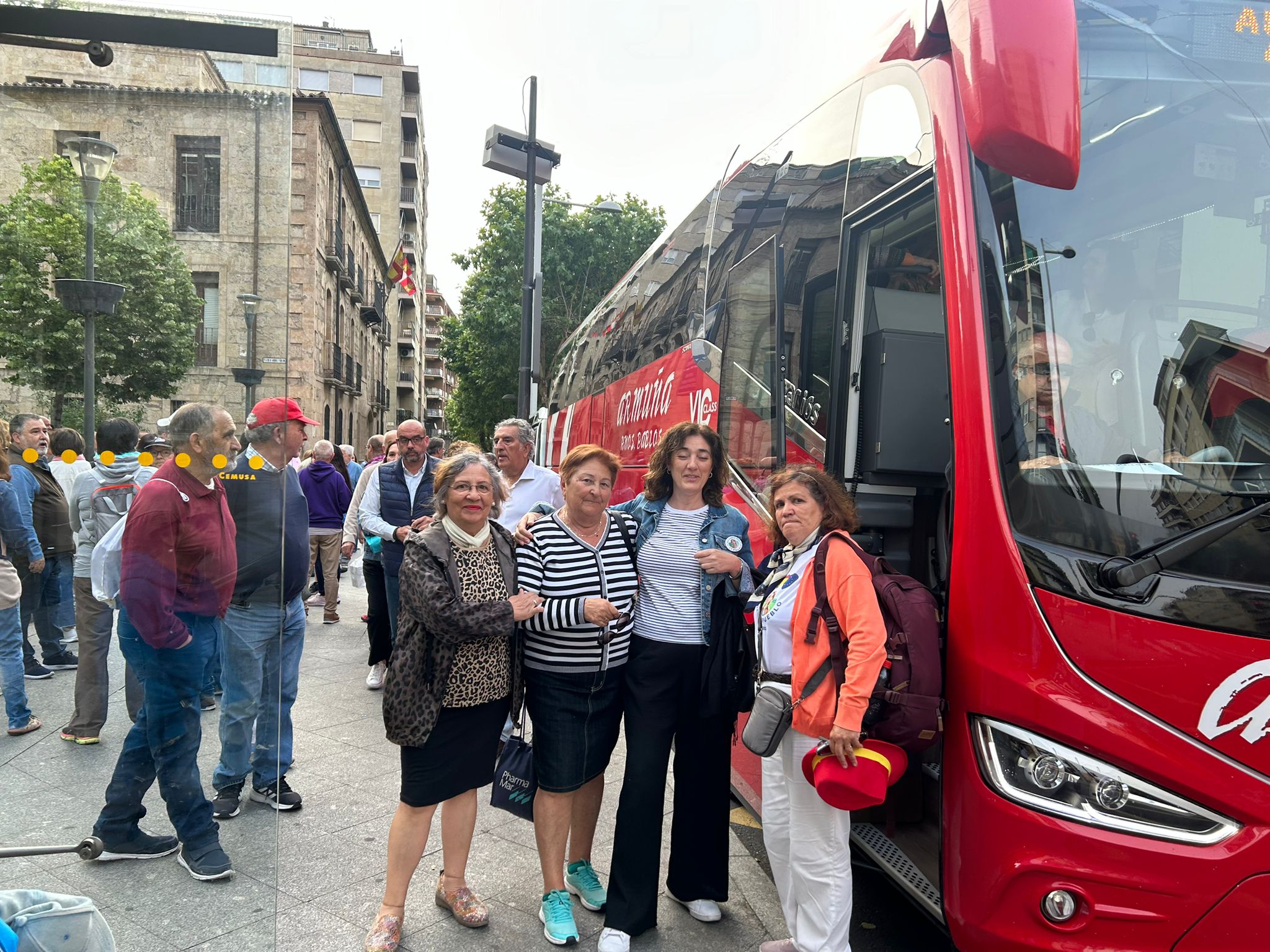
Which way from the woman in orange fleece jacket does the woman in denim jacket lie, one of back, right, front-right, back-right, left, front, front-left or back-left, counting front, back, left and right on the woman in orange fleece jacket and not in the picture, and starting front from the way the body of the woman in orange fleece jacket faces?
right

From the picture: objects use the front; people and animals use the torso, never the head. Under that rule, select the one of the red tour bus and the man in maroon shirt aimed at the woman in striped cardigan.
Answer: the man in maroon shirt

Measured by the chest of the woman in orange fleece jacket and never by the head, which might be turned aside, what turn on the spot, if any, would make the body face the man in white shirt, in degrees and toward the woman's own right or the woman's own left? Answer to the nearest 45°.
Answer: approximately 90° to the woman's own right

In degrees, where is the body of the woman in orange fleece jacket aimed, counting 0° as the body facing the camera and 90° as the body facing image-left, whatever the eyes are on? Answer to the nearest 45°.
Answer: approximately 45°

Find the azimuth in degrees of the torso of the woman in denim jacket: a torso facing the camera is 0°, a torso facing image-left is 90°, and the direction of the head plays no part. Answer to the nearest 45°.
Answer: approximately 0°

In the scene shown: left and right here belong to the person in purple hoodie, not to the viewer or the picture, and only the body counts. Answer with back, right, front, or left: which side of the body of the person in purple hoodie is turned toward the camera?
back

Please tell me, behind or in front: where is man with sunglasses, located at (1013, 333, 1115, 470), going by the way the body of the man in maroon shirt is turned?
in front

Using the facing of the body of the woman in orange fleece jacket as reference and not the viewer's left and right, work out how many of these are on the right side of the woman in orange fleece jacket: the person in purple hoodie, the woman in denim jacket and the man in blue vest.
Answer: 3

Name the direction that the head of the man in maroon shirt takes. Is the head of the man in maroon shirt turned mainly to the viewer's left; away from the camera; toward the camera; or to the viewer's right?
to the viewer's right

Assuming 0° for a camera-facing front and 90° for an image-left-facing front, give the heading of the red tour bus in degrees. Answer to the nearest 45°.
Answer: approximately 315°

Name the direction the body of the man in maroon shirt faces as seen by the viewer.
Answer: to the viewer's right
